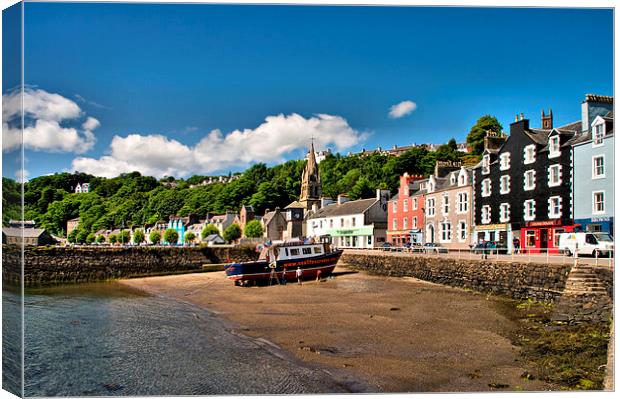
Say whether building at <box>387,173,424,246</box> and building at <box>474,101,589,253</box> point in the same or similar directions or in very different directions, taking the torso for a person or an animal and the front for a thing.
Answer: same or similar directions

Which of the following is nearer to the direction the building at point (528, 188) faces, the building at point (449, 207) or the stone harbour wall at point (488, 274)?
the stone harbour wall

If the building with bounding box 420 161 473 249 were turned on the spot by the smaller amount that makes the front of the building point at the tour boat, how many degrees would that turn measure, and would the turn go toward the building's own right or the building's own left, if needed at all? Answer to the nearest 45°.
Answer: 0° — it already faces it

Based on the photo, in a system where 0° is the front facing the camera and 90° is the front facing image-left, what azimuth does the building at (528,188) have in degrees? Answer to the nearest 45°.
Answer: approximately 45°

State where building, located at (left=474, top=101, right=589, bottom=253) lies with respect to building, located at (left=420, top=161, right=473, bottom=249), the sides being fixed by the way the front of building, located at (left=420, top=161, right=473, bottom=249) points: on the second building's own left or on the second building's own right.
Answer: on the second building's own left

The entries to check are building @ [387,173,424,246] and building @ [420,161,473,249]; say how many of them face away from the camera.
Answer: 0

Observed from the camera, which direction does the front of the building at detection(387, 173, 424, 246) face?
facing the viewer and to the left of the viewer

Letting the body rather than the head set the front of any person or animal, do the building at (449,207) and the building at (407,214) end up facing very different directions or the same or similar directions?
same or similar directions

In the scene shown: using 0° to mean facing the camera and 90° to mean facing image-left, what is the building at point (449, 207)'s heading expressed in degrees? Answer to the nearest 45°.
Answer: approximately 45°

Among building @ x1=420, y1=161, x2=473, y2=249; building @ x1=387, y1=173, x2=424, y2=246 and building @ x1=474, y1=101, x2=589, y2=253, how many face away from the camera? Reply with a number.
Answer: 0

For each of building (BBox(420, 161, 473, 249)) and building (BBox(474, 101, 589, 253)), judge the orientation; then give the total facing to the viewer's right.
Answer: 0

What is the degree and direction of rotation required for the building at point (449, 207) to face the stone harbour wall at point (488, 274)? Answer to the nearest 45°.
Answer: approximately 45° to its left
